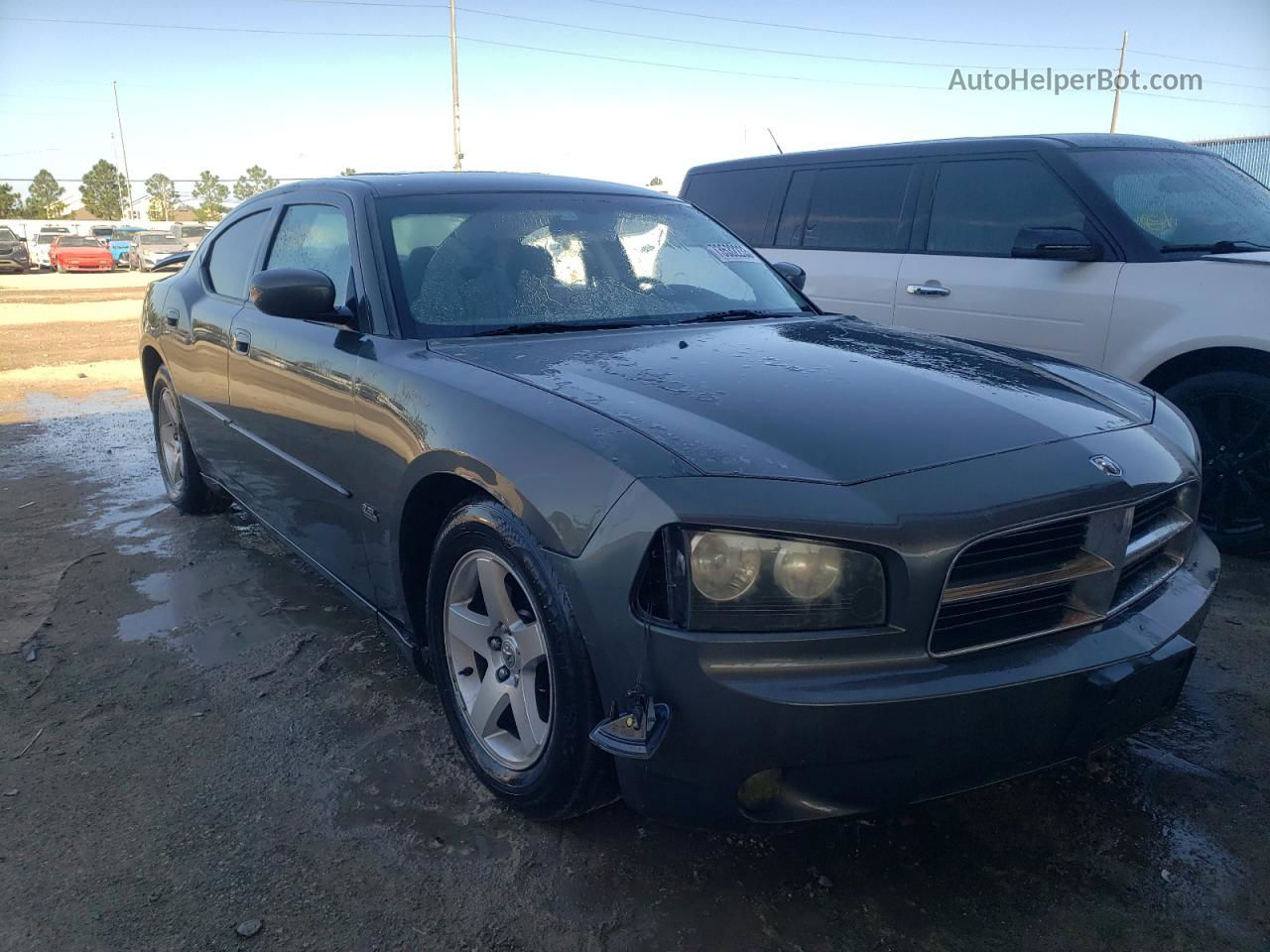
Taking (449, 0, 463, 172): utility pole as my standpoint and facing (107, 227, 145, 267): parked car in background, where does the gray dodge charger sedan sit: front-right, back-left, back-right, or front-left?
back-left

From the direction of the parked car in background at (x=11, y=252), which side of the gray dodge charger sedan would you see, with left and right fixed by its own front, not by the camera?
back

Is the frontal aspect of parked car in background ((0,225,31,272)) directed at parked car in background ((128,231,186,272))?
no

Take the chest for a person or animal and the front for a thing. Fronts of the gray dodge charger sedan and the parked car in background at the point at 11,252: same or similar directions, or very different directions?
same or similar directions

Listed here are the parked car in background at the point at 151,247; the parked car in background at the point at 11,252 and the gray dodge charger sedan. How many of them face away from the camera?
0

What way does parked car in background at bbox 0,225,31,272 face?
toward the camera

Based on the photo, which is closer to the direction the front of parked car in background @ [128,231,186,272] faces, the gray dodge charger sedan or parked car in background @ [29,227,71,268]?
the gray dodge charger sedan

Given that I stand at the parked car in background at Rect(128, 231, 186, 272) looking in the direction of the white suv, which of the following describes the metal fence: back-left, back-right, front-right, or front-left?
front-left

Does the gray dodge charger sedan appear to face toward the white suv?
no

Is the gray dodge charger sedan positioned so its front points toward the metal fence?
no

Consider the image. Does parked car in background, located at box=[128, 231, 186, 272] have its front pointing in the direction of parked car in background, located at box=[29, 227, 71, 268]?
no
